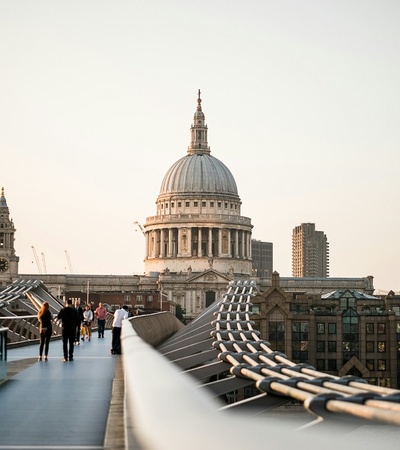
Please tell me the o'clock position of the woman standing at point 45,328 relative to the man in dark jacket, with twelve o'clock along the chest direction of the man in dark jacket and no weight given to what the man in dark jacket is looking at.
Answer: The woman standing is roughly at 10 o'clock from the man in dark jacket.

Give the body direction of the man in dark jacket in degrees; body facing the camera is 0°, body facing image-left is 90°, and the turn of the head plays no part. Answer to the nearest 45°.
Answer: approximately 180°
